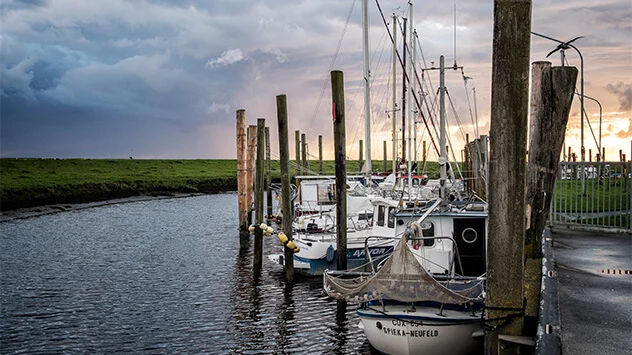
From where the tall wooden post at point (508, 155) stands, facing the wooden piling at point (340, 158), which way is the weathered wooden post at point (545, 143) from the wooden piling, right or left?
right

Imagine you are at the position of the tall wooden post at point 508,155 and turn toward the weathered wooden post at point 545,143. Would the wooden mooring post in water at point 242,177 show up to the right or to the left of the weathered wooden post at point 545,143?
left

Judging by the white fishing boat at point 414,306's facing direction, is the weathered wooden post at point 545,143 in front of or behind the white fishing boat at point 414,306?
in front

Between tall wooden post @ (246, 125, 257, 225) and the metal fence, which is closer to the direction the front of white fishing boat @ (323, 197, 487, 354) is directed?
the metal fence

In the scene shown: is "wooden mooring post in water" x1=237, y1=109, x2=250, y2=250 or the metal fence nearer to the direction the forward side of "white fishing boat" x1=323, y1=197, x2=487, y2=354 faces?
the metal fence
